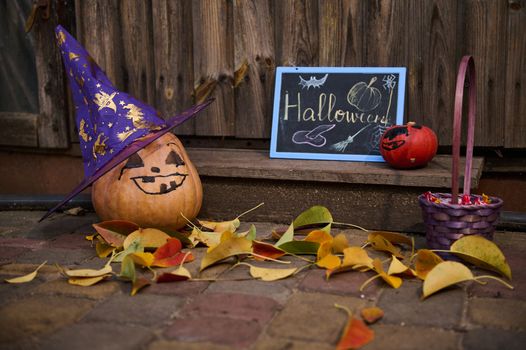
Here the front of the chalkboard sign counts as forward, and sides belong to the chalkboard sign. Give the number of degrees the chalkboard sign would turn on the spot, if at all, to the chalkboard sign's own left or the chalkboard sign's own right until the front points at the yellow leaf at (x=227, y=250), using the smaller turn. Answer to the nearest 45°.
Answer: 0° — it already faces it

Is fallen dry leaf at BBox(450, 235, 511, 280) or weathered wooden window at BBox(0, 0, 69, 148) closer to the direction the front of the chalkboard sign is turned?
the fallen dry leaf

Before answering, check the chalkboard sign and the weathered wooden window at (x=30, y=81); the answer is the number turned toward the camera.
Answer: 2

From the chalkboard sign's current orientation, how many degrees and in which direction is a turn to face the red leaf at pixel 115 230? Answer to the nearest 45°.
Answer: approximately 45° to its right

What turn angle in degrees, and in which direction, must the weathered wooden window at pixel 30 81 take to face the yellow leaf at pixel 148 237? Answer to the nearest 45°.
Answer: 0° — it already faces it

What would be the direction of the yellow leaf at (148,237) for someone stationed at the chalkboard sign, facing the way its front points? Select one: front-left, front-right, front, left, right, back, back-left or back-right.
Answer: front-right

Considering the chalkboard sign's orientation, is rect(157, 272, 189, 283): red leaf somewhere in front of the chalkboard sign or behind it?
in front

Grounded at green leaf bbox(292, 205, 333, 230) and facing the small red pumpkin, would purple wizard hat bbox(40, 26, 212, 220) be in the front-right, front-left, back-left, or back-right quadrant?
back-left

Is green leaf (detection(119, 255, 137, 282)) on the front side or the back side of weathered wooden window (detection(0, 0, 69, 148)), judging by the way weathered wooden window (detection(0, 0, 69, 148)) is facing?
on the front side

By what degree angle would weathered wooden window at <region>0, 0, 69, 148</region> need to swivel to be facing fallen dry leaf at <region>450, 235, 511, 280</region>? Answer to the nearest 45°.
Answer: approximately 45° to its left

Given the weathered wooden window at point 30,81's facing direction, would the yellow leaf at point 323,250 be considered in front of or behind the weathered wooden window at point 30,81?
in front

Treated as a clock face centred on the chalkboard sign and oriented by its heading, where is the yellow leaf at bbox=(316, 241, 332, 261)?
The yellow leaf is roughly at 12 o'clock from the chalkboard sign.

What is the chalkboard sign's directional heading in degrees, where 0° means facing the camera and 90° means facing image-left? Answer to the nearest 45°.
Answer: approximately 0°

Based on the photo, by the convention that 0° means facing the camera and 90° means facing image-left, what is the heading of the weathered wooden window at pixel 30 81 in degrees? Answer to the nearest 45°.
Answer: approximately 0°

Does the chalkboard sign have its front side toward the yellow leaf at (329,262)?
yes
